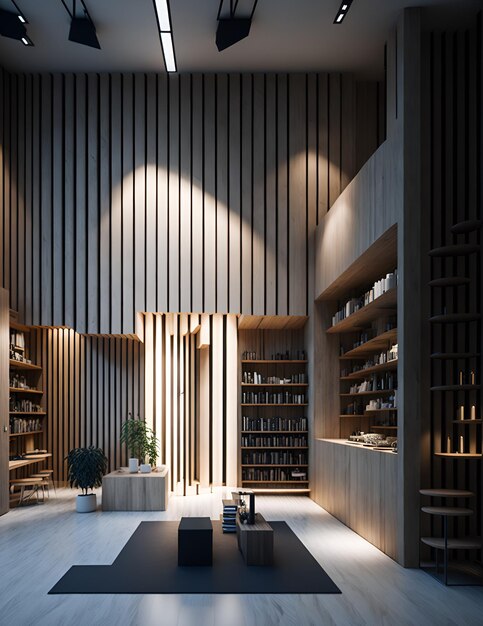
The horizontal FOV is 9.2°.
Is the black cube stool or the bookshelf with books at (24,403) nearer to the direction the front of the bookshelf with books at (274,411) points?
the black cube stool

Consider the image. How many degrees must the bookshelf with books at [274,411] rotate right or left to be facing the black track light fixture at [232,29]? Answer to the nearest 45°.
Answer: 0° — it already faces it

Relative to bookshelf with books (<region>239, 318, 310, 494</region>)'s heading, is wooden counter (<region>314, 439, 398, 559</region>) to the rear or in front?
in front

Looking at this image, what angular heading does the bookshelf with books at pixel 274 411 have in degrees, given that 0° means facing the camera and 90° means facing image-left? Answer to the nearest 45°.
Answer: approximately 0°

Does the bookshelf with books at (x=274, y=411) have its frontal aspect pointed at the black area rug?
yes

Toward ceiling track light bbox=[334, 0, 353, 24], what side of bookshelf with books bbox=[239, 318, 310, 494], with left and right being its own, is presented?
front

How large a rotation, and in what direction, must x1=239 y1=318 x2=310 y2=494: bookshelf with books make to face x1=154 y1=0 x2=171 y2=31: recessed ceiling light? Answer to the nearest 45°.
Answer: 0° — it already faces it

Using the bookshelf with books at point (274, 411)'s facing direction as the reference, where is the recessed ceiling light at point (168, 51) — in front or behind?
in front

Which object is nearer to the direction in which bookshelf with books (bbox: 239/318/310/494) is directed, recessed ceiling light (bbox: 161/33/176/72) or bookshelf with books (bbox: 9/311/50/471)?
the recessed ceiling light
